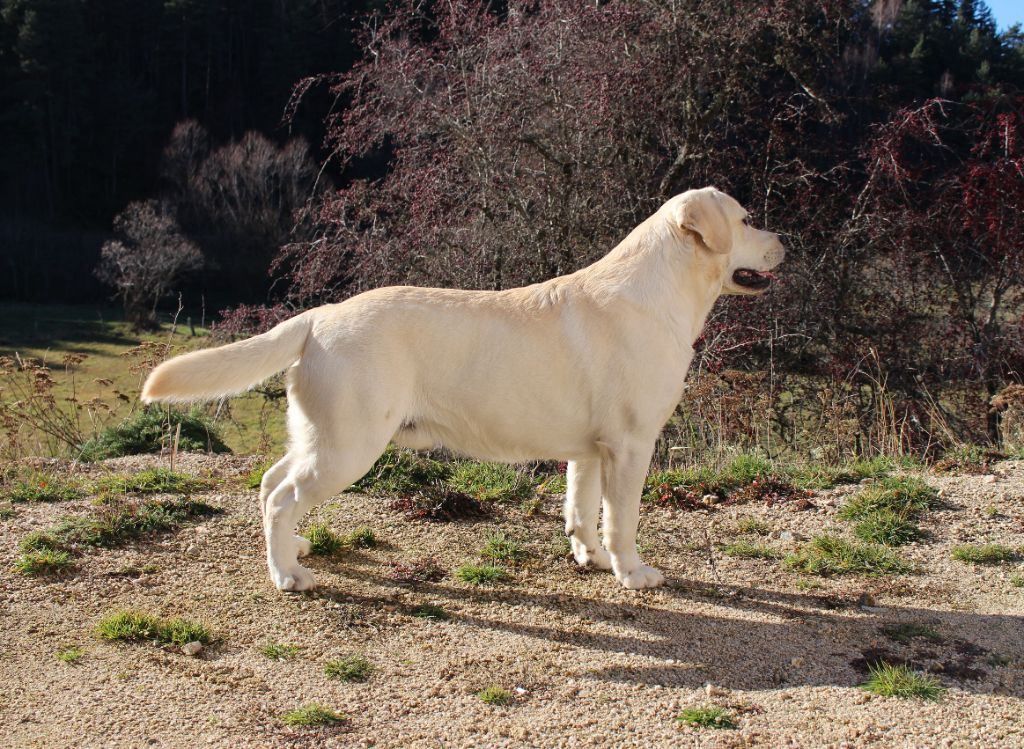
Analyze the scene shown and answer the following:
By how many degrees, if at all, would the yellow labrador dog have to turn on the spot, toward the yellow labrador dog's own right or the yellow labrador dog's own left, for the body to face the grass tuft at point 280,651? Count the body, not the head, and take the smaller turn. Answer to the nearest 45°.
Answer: approximately 135° to the yellow labrador dog's own right

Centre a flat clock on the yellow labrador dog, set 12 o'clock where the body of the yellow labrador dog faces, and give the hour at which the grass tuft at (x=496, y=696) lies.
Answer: The grass tuft is roughly at 3 o'clock from the yellow labrador dog.

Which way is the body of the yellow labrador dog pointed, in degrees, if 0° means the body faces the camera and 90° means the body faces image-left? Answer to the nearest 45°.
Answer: approximately 270°

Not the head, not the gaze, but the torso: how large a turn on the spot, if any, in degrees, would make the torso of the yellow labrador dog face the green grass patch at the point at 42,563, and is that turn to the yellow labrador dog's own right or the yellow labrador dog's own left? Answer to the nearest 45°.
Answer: approximately 180°

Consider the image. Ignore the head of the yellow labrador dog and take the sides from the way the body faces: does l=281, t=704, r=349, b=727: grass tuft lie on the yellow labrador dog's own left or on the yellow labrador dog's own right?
on the yellow labrador dog's own right

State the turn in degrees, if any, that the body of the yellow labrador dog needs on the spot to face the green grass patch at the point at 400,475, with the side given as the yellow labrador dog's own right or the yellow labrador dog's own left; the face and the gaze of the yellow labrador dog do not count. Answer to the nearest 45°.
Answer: approximately 90° to the yellow labrador dog's own left

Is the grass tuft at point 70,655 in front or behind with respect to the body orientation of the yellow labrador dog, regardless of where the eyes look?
behind

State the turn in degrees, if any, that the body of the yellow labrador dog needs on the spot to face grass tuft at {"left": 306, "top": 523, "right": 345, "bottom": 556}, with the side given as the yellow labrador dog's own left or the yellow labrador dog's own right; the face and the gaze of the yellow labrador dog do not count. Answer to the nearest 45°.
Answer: approximately 135° to the yellow labrador dog's own left

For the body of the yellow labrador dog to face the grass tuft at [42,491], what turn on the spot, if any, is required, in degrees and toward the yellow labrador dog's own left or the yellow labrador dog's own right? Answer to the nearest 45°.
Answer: approximately 135° to the yellow labrador dog's own left

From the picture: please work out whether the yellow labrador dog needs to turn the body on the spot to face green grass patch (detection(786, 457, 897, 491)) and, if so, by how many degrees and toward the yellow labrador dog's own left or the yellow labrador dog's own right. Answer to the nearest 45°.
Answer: approximately 45° to the yellow labrador dog's own left
